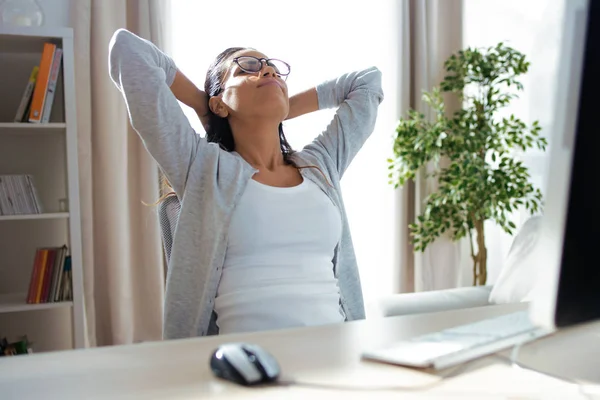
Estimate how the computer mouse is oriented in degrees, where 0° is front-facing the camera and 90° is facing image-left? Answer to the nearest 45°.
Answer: approximately 315°

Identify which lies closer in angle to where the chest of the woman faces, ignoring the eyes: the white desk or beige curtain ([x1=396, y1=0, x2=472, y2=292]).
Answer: the white desk

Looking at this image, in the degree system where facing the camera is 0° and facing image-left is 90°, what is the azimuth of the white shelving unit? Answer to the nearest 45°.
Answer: approximately 0°

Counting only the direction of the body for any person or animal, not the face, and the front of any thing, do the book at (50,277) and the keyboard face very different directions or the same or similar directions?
very different directions

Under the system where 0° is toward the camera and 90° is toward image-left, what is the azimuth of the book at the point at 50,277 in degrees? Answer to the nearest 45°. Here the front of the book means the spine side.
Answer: approximately 0°

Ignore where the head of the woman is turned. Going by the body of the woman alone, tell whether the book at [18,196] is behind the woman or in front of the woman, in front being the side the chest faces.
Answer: behind

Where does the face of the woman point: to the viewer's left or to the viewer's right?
to the viewer's right
